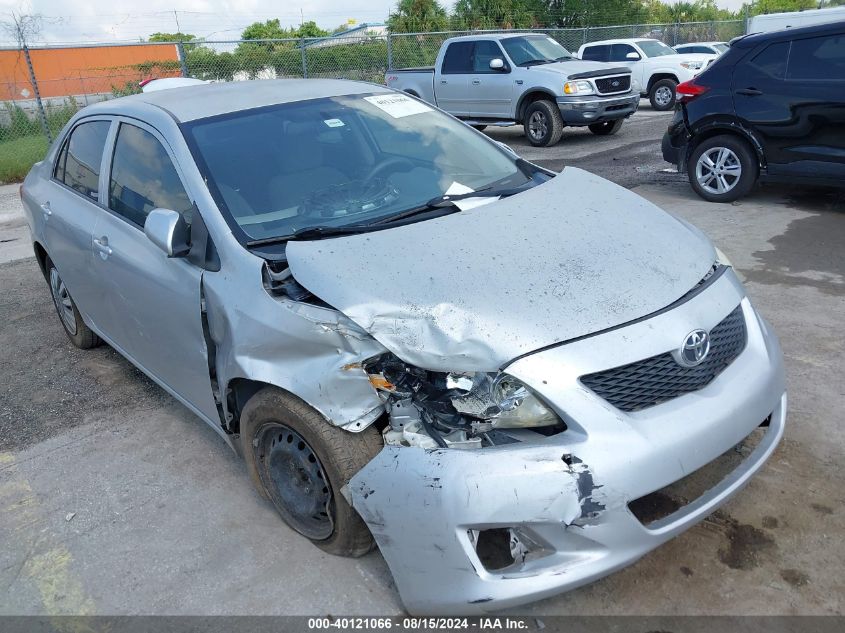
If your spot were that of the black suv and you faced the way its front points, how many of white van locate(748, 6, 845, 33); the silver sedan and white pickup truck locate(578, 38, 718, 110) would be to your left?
2

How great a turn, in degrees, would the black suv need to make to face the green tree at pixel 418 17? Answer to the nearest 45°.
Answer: approximately 135° to its left

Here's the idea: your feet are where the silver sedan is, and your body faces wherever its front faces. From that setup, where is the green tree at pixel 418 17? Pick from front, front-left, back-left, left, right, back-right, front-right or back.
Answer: back-left

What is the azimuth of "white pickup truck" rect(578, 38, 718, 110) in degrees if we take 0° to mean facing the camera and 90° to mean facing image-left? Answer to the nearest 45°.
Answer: approximately 315°

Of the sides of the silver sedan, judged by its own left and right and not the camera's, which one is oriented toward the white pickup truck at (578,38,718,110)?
left

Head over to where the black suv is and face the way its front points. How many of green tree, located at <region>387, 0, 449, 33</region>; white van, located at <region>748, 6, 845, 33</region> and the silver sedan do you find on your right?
1

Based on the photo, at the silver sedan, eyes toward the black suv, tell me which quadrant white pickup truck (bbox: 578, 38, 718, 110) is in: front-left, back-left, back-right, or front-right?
front-left

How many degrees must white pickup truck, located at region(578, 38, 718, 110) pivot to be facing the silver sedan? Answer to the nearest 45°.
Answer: approximately 45° to its right

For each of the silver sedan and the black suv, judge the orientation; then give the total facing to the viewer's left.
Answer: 0

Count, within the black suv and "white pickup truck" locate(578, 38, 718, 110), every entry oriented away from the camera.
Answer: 0

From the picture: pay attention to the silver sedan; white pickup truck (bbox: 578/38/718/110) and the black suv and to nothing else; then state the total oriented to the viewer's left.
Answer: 0

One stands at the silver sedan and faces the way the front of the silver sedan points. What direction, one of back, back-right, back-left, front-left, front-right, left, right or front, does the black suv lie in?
left

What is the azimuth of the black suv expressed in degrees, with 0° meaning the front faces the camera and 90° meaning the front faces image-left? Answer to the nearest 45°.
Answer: approximately 270°

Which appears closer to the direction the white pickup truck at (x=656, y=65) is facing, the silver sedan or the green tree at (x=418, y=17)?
the silver sedan

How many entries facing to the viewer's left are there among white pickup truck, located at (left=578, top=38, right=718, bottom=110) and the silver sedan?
0

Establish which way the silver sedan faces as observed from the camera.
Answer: facing the viewer and to the right of the viewer

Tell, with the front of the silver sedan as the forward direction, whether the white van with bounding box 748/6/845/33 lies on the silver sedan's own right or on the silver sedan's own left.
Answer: on the silver sedan's own left

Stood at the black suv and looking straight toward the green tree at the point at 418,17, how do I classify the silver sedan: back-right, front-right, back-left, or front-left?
back-left
